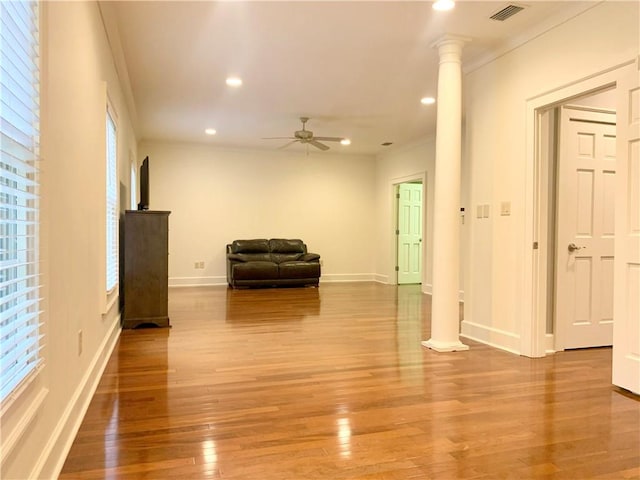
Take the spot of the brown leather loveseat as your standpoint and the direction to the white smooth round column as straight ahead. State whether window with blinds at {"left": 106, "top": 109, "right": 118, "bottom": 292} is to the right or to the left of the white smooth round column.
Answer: right

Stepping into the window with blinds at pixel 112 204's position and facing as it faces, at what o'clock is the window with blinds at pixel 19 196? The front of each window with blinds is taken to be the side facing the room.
the window with blinds at pixel 19 196 is roughly at 3 o'clock from the window with blinds at pixel 112 204.

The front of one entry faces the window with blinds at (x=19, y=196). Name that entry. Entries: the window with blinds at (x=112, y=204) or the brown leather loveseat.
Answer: the brown leather loveseat

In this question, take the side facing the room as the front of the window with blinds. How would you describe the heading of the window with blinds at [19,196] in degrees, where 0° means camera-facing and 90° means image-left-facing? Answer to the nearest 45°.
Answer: approximately 270°

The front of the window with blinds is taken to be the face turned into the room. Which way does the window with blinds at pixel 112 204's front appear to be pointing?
to the viewer's right

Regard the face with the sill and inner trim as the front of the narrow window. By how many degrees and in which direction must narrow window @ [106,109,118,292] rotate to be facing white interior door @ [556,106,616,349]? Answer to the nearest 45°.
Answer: approximately 45° to its right

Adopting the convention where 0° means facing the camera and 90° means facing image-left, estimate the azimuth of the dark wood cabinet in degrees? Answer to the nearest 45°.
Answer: approximately 270°

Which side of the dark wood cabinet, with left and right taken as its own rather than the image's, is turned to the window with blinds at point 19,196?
right

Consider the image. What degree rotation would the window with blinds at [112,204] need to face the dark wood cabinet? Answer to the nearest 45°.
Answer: approximately 45° to its left

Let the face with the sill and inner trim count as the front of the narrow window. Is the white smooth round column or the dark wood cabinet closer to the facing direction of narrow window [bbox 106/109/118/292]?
the white smooth round column

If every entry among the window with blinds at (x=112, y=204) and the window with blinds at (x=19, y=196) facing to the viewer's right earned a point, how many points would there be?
2
